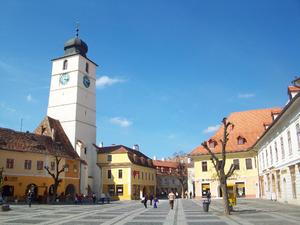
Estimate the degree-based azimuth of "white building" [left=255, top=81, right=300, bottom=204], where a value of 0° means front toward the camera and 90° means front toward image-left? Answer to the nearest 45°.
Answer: approximately 90°

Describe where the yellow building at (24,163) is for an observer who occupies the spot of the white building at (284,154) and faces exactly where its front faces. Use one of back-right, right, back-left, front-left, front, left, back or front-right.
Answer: front
